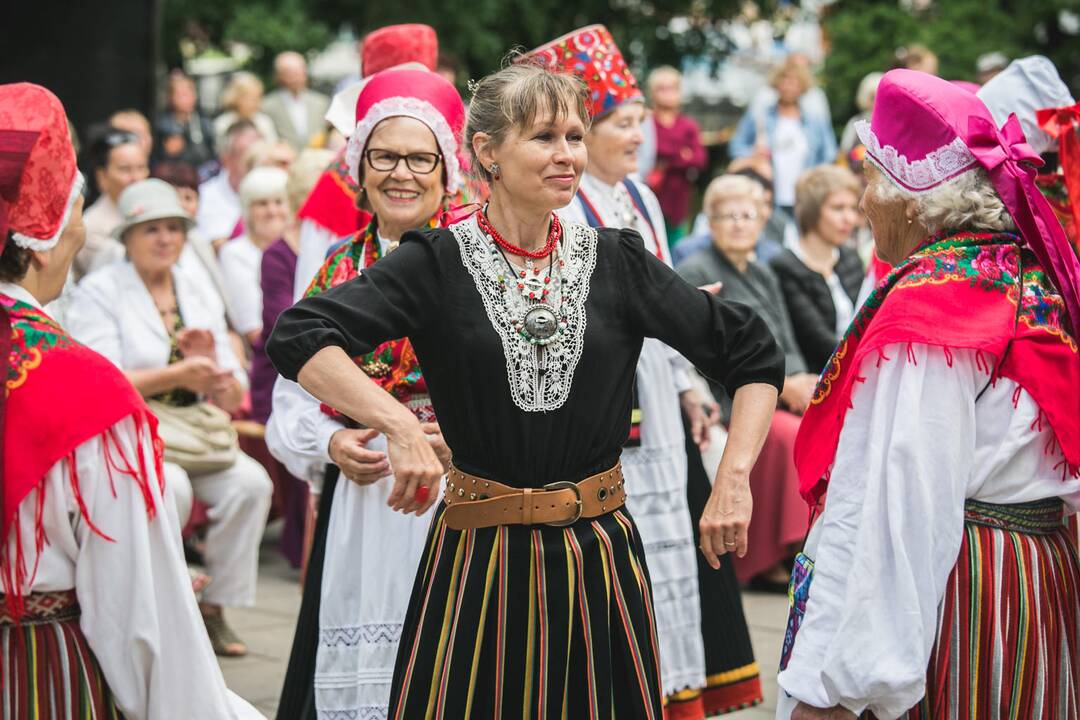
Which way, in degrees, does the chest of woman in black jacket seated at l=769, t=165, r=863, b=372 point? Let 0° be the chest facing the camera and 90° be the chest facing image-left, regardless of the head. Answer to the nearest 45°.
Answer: approximately 315°

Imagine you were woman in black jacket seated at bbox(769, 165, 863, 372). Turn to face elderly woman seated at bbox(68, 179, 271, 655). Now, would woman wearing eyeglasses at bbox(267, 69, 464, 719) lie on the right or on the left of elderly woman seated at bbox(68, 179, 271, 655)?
left

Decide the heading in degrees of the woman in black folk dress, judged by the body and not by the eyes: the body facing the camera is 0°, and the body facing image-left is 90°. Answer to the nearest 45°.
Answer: approximately 0°

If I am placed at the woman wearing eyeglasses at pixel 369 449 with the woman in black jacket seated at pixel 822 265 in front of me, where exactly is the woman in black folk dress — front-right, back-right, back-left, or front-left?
back-right

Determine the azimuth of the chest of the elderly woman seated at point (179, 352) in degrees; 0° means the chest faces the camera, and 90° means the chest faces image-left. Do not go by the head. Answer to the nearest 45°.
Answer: approximately 315°

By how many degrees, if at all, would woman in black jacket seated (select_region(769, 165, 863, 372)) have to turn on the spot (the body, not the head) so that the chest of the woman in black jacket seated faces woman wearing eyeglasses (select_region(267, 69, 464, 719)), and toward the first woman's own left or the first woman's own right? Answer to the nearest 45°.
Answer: approximately 45° to the first woman's own right

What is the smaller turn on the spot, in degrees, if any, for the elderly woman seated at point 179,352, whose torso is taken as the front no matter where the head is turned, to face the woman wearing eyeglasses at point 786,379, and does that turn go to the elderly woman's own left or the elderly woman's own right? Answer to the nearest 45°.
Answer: approximately 45° to the elderly woman's own left

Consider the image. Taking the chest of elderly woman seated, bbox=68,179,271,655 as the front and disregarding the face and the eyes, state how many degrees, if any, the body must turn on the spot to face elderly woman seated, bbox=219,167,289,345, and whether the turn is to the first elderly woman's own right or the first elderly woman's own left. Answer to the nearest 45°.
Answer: approximately 135° to the first elderly woman's own left

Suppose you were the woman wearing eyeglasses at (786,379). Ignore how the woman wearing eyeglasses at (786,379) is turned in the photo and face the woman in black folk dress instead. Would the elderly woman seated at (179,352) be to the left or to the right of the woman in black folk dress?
right

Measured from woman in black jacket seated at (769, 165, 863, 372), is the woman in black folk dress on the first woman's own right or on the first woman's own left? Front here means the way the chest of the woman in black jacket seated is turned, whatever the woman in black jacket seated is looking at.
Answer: on the first woman's own right
